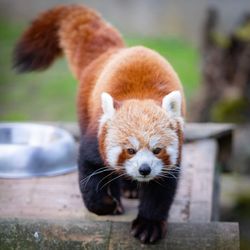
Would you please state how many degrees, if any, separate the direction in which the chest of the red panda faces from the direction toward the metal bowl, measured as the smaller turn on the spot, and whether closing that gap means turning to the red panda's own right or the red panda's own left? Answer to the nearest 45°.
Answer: approximately 135° to the red panda's own right

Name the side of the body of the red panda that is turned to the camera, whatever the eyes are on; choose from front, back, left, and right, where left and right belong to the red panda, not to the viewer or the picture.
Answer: front
